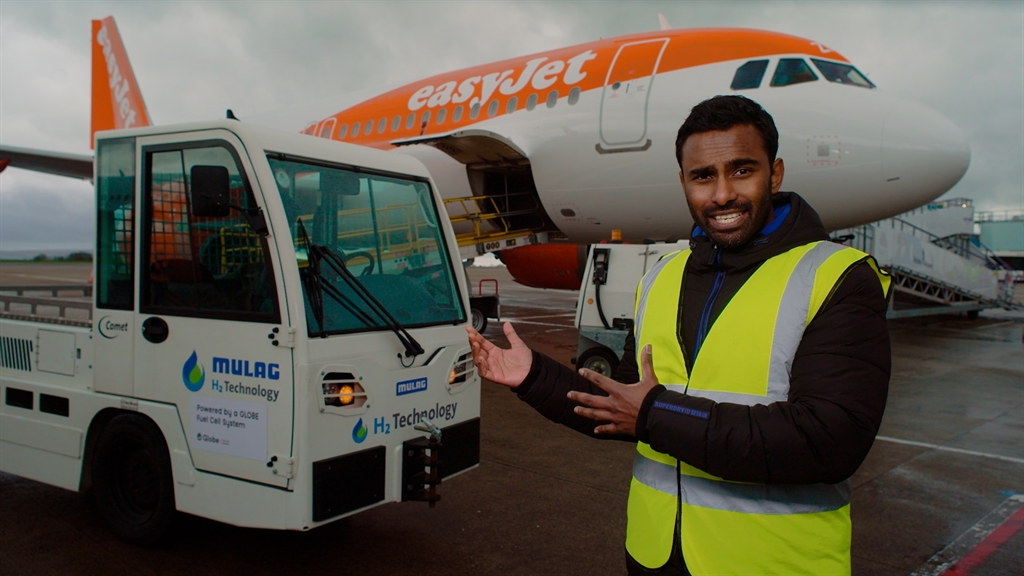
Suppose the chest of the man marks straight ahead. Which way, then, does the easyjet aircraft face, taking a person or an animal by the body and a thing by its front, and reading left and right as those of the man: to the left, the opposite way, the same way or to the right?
to the left

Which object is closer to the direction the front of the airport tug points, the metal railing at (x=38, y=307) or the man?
the man

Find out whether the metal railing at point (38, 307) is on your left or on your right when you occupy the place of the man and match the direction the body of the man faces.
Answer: on your right

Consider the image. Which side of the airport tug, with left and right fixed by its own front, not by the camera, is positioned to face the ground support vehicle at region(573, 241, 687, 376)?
left

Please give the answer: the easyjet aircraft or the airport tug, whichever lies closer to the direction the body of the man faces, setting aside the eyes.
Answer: the airport tug

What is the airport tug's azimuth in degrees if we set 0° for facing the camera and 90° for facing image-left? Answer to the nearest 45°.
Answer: approximately 315°

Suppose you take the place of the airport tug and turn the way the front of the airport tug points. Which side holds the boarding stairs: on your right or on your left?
on your left

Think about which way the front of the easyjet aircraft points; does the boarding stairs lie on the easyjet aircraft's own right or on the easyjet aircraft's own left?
on the easyjet aircraft's own left

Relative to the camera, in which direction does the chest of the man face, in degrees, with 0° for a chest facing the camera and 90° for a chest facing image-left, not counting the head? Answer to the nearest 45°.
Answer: approximately 45°

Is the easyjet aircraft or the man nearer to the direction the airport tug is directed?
the man
